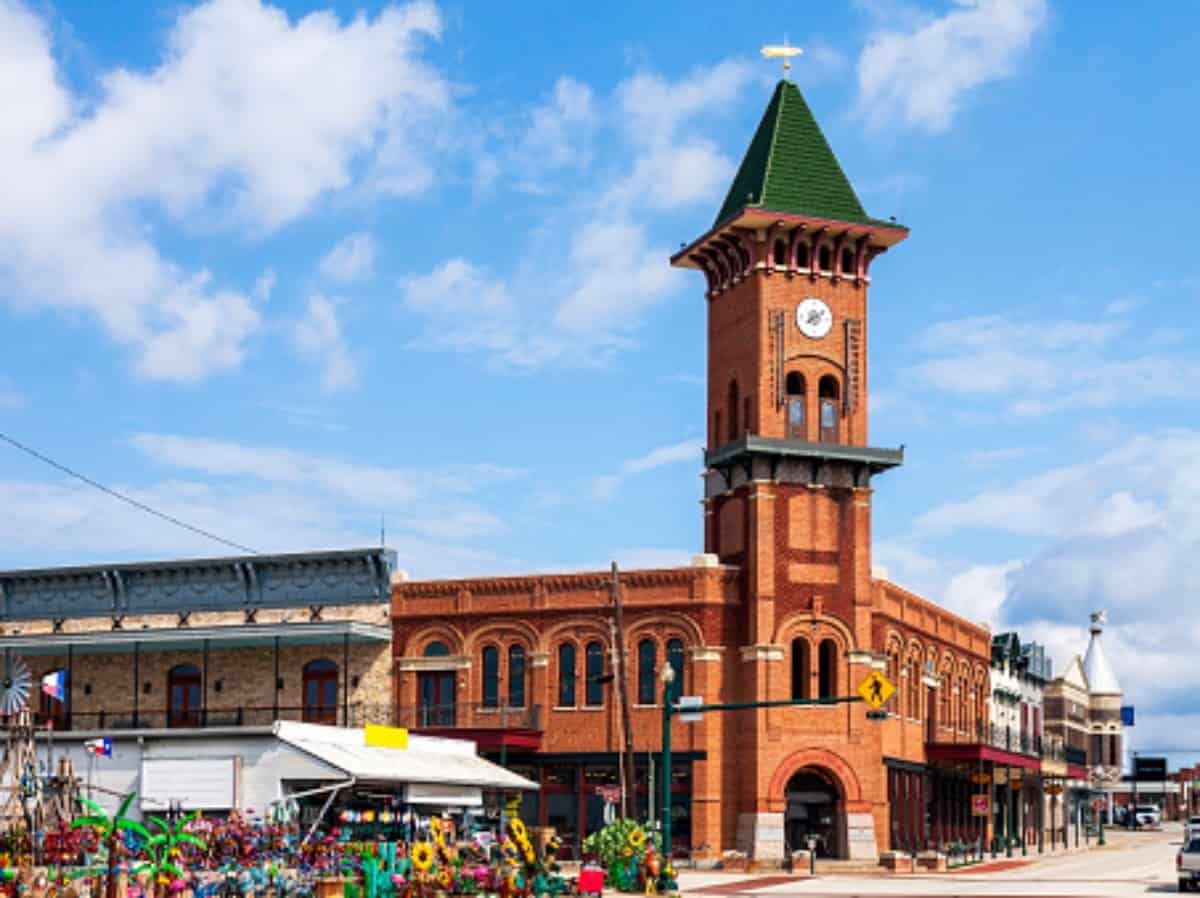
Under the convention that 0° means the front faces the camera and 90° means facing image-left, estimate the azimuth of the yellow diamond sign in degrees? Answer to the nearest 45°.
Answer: approximately 0°
